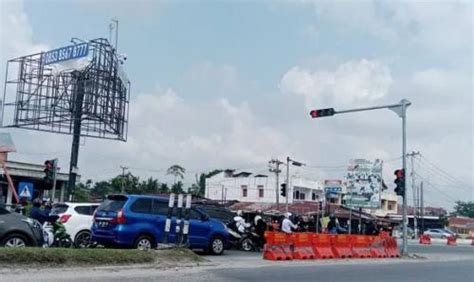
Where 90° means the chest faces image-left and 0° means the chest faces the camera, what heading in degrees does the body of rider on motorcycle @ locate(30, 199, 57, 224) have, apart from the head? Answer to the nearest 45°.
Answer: approximately 270°

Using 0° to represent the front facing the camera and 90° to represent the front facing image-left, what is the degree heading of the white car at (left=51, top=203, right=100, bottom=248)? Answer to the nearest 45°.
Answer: approximately 225°

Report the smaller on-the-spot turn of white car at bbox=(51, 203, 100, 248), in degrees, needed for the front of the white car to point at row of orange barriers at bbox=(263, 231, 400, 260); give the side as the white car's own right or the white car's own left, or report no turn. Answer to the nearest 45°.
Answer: approximately 45° to the white car's own right

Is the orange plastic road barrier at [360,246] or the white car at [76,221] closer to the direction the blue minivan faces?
the orange plastic road barrier

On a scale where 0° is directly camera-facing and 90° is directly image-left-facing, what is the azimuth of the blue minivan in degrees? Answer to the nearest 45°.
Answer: approximately 225°

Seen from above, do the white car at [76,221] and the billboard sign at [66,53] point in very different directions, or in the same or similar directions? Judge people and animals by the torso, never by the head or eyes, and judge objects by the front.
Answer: very different directions

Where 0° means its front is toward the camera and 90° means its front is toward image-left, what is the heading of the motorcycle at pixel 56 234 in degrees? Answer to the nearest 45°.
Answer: approximately 270°

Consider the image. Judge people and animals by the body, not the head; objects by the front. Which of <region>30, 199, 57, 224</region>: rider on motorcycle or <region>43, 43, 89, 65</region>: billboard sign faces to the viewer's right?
the rider on motorcycle

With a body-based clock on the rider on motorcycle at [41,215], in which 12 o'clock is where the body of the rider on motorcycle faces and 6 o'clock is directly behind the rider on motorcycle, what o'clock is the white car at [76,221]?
The white car is roughly at 11 o'clock from the rider on motorcycle.

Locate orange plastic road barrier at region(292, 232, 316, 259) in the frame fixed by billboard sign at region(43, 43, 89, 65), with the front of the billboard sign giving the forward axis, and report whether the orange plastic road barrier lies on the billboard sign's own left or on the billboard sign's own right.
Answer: on the billboard sign's own left
